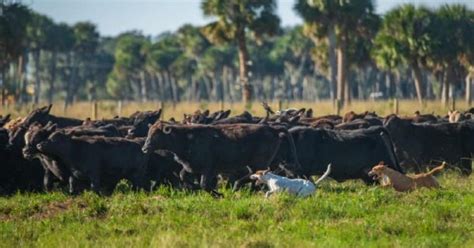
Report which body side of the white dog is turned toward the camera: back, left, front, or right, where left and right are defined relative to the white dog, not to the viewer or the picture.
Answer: left

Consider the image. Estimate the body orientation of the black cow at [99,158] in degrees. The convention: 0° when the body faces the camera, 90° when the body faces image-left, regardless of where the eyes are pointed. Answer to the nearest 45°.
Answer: approximately 90°

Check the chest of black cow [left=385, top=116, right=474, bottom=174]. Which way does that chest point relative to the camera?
to the viewer's left

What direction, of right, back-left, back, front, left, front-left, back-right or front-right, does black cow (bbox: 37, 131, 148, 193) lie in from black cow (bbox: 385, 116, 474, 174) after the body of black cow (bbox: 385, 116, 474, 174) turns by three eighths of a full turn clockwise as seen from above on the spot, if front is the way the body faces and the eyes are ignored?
back

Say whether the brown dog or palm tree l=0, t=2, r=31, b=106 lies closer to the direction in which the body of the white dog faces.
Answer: the palm tree

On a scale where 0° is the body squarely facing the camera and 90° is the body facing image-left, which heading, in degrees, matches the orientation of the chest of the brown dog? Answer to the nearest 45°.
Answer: approximately 90°

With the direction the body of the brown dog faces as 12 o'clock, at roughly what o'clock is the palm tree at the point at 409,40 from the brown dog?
The palm tree is roughly at 3 o'clock from the brown dog.

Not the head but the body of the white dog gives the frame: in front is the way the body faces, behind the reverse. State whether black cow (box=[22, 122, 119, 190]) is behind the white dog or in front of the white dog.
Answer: in front

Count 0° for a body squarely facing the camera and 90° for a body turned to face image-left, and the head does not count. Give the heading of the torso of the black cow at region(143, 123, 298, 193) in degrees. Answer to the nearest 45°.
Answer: approximately 90°

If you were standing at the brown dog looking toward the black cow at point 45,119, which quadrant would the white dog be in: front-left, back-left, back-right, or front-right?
front-left

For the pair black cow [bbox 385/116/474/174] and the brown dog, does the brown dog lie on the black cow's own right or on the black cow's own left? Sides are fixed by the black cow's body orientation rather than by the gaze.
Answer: on the black cow's own left

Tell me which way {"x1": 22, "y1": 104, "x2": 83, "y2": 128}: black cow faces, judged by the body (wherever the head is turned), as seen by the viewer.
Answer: to the viewer's left
